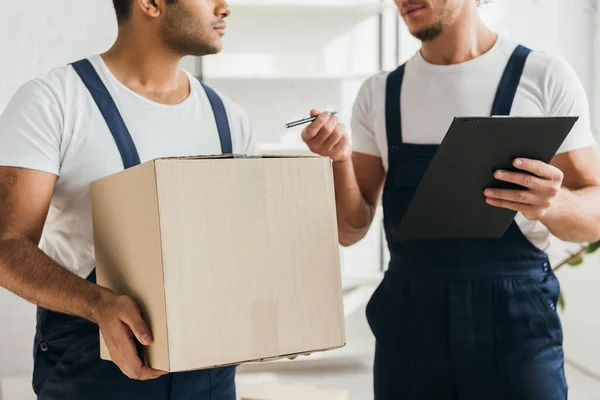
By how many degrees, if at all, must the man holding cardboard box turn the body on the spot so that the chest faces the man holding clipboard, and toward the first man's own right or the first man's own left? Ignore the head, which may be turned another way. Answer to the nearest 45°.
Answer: approximately 45° to the first man's own left

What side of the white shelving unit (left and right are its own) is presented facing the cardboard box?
front

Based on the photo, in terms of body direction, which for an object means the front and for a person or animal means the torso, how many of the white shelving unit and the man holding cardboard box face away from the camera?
0

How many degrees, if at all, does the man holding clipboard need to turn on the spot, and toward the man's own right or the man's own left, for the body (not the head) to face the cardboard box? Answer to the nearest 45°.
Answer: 0° — they already face it

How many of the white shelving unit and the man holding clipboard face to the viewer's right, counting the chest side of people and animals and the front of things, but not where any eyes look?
0

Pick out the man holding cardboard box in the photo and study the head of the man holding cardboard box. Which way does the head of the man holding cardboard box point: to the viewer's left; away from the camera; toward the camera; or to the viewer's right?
to the viewer's right

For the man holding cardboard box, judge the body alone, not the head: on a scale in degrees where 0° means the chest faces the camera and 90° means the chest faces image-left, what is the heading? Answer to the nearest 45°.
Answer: approximately 315°

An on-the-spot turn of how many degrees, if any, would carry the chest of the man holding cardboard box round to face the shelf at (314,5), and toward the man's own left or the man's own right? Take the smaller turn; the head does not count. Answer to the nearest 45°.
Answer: approximately 90° to the man's own left

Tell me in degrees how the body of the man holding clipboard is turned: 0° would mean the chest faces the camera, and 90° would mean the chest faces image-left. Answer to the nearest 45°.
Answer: approximately 45°

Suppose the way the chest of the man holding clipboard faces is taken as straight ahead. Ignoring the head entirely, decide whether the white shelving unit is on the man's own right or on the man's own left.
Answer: on the man's own right

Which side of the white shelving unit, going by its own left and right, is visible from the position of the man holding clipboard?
front

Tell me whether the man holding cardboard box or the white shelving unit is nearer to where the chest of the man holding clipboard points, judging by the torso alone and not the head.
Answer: the man holding cardboard box

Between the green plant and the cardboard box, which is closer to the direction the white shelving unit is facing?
the cardboard box
